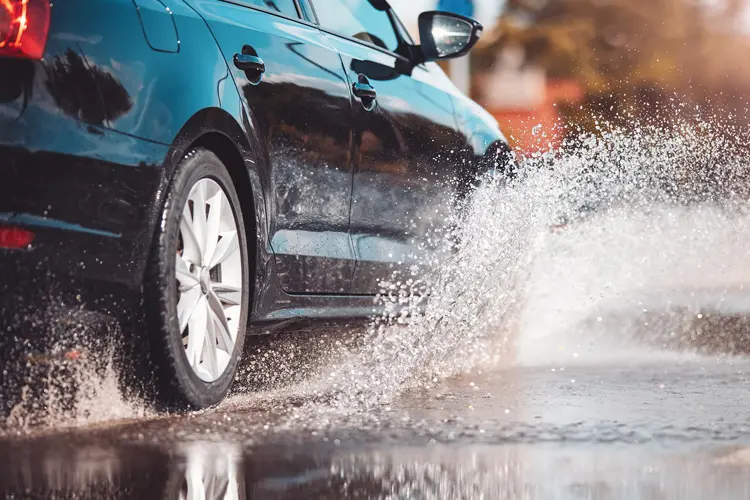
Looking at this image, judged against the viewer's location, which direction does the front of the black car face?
facing away from the viewer and to the right of the viewer

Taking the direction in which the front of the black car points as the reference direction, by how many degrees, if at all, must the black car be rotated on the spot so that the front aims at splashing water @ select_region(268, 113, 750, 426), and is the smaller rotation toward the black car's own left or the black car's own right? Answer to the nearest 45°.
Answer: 0° — it already faces it

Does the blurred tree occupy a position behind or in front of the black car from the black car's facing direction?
in front

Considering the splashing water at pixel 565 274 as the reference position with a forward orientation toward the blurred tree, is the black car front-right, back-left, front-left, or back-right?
back-left
